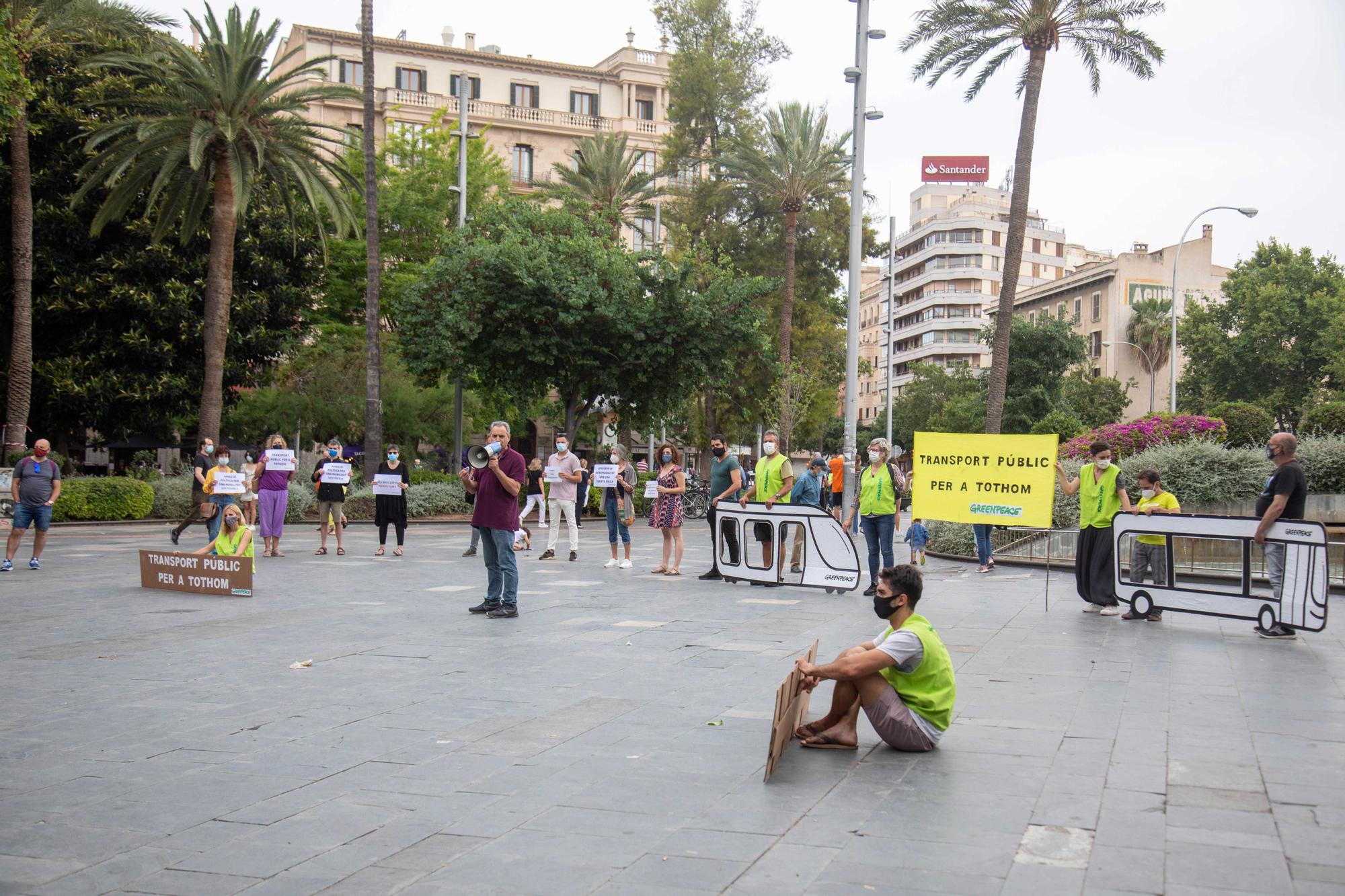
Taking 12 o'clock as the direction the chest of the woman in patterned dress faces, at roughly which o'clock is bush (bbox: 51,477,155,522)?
The bush is roughly at 3 o'clock from the woman in patterned dress.

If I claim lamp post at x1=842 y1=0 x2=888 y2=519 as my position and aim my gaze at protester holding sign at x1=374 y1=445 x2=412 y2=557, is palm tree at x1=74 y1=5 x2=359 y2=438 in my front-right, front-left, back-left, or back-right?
front-right

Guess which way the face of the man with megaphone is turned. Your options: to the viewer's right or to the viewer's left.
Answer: to the viewer's left

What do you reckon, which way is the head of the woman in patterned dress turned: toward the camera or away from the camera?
toward the camera

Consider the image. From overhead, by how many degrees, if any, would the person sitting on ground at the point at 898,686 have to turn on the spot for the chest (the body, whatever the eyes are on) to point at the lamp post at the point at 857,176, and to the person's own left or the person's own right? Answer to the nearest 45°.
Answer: approximately 90° to the person's own right

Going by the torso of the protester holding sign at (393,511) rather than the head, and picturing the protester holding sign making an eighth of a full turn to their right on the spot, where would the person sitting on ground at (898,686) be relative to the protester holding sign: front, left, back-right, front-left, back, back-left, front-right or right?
front-left

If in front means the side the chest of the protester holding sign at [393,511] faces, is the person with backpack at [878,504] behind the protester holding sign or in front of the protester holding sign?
in front

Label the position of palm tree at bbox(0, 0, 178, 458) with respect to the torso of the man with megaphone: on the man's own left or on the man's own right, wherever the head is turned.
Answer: on the man's own right

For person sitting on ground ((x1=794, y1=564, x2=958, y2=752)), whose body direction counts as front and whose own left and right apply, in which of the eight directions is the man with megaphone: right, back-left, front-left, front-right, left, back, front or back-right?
front-right

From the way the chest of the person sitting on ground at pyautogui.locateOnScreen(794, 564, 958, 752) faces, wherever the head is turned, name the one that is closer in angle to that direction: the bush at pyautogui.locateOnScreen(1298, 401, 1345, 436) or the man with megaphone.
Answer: the man with megaphone

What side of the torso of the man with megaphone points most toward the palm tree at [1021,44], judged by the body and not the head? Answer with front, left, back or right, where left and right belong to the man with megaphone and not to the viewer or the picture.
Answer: back

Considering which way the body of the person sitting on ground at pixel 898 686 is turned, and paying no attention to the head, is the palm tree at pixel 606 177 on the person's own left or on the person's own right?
on the person's own right

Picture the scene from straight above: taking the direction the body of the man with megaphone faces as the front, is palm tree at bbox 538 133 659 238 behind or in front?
behind

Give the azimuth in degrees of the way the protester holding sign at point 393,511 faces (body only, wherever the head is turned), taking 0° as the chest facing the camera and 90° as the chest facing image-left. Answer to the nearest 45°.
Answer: approximately 0°

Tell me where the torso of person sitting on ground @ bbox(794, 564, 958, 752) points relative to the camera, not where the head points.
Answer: to the viewer's left
